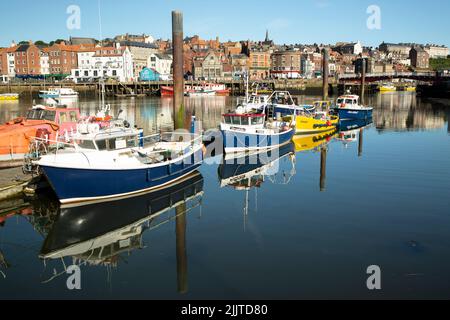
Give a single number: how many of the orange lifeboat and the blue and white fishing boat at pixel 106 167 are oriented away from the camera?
0

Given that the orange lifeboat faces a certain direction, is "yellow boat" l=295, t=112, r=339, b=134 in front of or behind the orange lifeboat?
behind
